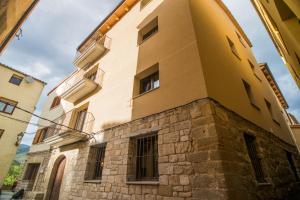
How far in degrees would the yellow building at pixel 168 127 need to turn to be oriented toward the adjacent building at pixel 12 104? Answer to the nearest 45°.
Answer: approximately 90° to its right

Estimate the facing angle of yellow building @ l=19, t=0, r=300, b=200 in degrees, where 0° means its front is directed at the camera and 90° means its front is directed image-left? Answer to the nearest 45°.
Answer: approximately 45°
